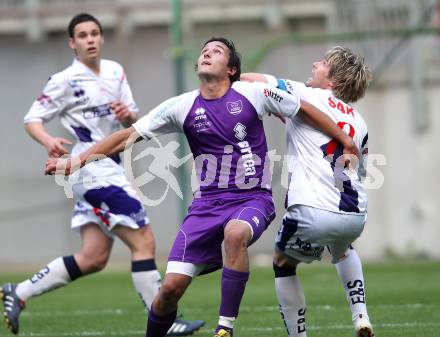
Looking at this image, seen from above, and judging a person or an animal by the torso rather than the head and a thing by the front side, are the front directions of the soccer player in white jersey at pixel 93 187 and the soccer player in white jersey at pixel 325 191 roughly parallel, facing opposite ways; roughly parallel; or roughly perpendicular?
roughly parallel, facing opposite ways

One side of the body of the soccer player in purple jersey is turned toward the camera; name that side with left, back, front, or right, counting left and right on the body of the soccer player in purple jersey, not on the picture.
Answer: front

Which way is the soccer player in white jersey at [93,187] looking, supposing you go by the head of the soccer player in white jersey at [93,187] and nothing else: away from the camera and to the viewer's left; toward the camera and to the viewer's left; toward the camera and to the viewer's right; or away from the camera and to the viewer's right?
toward the camera and to the viewer's right

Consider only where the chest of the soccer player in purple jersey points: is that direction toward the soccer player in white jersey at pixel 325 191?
no

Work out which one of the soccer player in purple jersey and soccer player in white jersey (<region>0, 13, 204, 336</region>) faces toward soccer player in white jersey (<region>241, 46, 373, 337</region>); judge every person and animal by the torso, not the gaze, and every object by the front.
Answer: soccer player in white jersey (<region>0, 13, 204, 336</region>)

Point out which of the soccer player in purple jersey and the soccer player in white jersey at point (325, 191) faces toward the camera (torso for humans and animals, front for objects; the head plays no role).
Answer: the soccer player in purple jersey

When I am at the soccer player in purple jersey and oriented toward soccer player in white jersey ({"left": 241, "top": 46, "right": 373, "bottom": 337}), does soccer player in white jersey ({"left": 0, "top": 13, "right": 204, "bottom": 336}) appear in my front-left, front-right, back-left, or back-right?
back-left

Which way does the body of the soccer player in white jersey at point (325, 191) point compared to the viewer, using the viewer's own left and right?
facing away from the viewer and to the left of the viewer

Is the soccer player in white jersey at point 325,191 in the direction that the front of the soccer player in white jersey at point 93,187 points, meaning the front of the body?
yes

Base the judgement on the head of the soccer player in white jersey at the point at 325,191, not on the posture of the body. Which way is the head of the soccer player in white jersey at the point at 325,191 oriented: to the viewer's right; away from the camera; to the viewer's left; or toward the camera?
to the viewer's left

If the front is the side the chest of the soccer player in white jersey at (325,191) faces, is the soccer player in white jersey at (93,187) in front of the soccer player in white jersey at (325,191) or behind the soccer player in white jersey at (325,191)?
in front

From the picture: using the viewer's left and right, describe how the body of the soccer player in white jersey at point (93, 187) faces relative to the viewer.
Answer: facing the viewer and to the right of the viewer

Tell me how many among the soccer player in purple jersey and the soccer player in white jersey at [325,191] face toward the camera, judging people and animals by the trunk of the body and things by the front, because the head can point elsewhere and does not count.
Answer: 1

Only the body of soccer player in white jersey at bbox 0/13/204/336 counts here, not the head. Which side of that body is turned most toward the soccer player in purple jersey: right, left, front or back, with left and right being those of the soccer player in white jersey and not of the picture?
front

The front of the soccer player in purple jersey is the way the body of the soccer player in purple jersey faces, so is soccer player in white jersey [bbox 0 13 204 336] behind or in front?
behind
